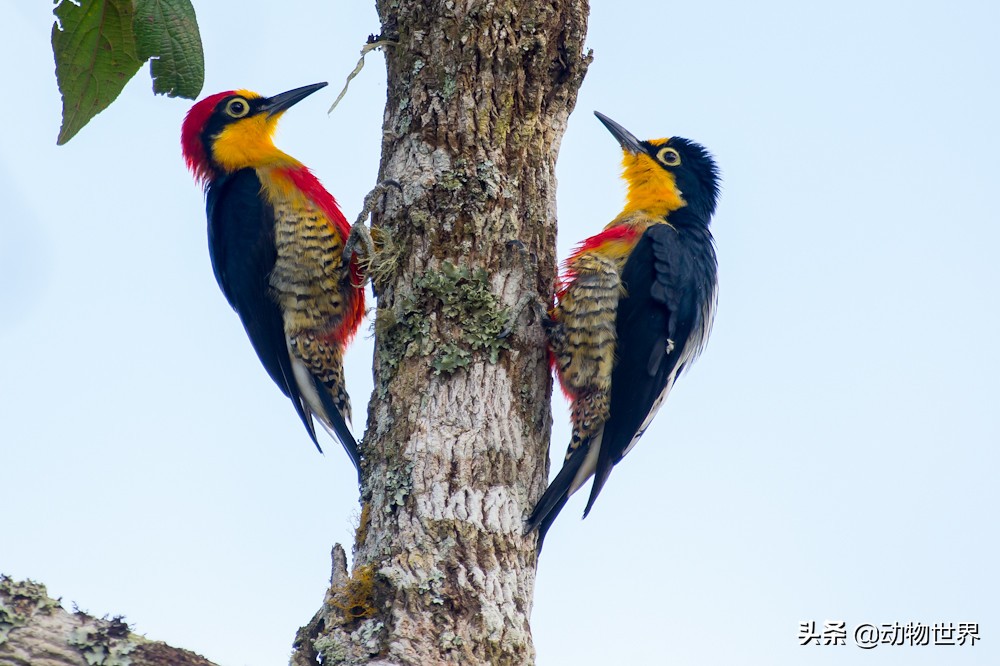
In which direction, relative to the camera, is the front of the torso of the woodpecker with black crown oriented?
to the viewer's left

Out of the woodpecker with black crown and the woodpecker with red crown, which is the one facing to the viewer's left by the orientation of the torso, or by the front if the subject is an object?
the woodpecker with black crown

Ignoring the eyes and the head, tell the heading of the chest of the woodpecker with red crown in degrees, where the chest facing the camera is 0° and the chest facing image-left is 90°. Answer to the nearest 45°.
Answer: approximately 270°

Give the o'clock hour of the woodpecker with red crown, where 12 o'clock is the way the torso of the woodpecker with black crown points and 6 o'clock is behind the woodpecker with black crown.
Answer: The woodpecker with red crown is roughly at 12 o'clock from the woodpecker with black crown.

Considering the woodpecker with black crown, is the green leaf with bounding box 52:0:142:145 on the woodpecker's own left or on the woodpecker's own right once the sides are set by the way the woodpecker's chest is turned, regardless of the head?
on the woodpecker's own left

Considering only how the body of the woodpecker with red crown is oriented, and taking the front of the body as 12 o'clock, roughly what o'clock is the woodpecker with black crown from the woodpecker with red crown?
The woodpecker with black crown is roughly at 1 o'clock from the woodpecker with red crown.

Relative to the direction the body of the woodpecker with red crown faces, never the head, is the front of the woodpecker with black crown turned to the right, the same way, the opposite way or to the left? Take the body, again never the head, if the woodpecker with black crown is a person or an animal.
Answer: the opposite way

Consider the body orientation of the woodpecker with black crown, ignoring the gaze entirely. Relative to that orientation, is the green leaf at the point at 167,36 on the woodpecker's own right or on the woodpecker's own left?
on the woodpecker's own left
